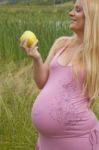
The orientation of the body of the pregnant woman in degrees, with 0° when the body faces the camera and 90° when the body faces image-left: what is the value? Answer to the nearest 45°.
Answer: approximately 45°
